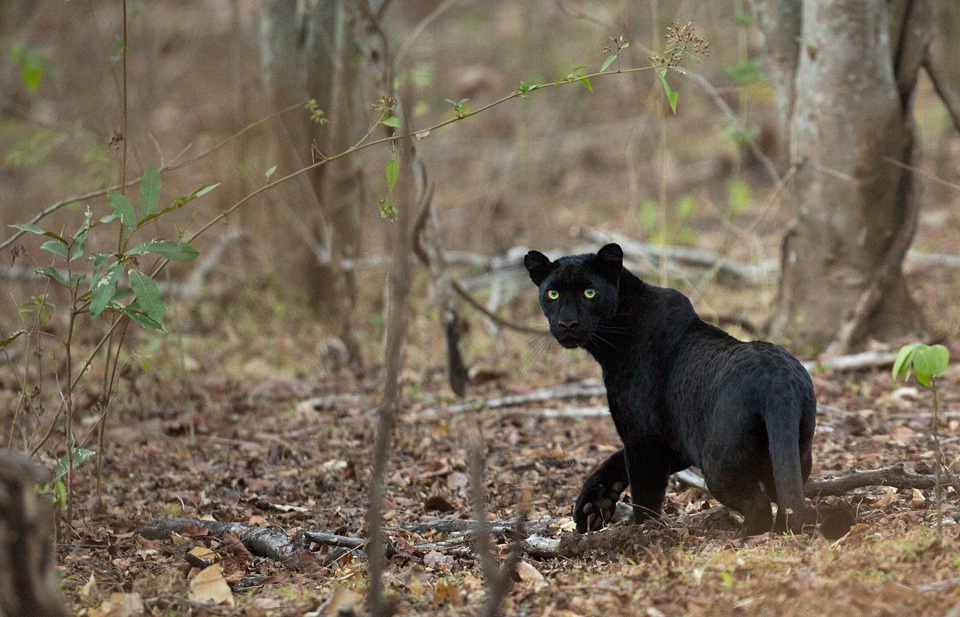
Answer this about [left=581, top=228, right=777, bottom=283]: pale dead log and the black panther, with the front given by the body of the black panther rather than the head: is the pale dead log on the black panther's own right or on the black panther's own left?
on the black panther's own right

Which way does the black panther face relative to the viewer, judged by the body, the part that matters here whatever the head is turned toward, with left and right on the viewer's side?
facing away from the viewer and to the left of the viewer

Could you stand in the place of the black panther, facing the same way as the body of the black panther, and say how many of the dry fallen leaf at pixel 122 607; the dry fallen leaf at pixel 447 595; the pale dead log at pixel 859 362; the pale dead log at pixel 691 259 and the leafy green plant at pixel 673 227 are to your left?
2

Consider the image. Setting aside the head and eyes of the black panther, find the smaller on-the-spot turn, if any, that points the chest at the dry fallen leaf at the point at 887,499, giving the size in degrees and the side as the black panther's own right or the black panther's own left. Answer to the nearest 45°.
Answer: approximately 135° to the black panther's own right

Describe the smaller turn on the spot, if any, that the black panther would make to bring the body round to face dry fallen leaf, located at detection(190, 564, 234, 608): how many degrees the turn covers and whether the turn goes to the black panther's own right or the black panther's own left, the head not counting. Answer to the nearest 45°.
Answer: approximately 90° to the black panther's own left

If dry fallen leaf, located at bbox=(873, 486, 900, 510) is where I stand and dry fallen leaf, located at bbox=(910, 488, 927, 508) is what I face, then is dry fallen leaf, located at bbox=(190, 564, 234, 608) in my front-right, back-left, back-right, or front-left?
back-right

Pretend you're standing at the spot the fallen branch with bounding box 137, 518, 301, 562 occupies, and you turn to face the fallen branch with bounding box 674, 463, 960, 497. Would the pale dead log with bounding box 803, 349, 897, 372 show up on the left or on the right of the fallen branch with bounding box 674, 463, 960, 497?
left

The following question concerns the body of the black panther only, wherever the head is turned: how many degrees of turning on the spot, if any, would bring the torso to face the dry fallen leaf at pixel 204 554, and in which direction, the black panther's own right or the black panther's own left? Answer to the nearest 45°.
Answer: approximately 45° to the black panther's own left

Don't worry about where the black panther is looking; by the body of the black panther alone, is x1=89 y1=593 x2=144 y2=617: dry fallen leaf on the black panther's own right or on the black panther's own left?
on the black panther's own left

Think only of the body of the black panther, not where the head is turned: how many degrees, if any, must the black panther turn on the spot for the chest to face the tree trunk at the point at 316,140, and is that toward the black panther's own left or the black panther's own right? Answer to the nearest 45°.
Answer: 0° — it already faces it

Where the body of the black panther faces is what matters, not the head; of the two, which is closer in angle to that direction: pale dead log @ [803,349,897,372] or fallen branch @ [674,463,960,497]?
the pale dead log

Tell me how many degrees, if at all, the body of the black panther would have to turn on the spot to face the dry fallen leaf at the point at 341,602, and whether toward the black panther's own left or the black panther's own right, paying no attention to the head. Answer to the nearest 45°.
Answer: approximately 90° to the black panther's own left
